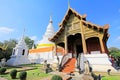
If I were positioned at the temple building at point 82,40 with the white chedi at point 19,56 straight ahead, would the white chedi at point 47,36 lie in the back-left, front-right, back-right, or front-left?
front-right

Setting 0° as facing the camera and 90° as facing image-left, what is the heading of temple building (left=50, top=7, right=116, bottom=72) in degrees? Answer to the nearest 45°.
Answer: approximately 45°

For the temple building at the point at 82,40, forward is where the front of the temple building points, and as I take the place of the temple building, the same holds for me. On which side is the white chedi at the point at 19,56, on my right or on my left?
on my right

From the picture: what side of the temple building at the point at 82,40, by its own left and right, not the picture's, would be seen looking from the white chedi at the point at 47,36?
right
